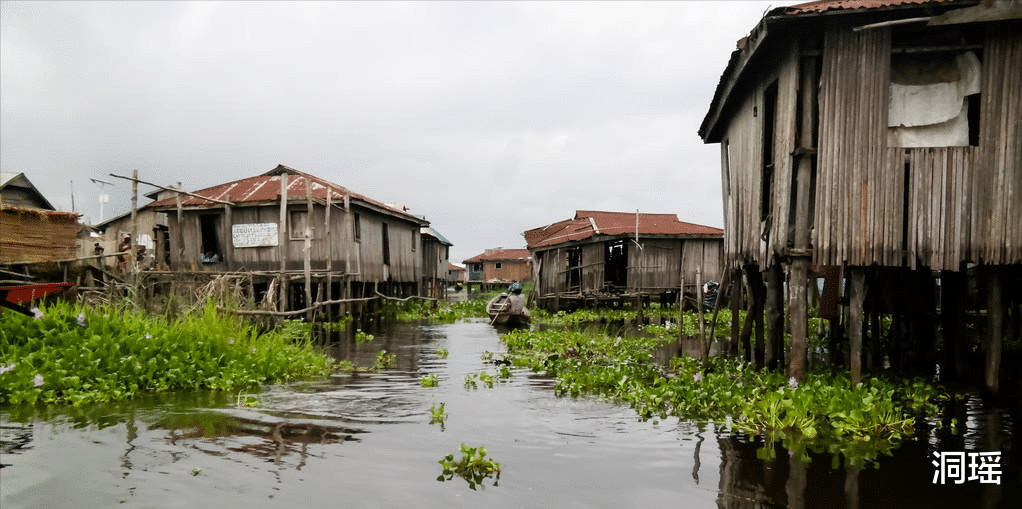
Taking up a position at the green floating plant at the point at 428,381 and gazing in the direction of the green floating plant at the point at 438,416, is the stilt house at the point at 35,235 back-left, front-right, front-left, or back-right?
back-right

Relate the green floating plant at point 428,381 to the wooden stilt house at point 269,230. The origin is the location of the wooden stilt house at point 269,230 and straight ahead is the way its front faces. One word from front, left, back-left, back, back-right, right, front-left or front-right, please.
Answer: front-left

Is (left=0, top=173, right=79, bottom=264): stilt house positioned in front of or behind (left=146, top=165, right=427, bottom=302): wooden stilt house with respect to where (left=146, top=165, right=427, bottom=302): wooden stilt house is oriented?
in front

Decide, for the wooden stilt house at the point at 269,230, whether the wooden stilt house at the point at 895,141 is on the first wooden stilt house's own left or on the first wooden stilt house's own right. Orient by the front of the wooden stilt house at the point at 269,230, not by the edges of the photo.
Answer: on the first wooden stilt house's own left

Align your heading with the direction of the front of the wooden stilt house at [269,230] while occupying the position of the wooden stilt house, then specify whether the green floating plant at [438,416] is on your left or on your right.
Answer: on your left

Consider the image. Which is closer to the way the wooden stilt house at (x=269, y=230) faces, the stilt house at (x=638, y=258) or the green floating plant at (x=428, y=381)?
the green floating plant

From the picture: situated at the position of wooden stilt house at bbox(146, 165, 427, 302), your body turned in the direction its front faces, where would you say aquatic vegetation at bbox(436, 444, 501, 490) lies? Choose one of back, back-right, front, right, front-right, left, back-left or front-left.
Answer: front-left
